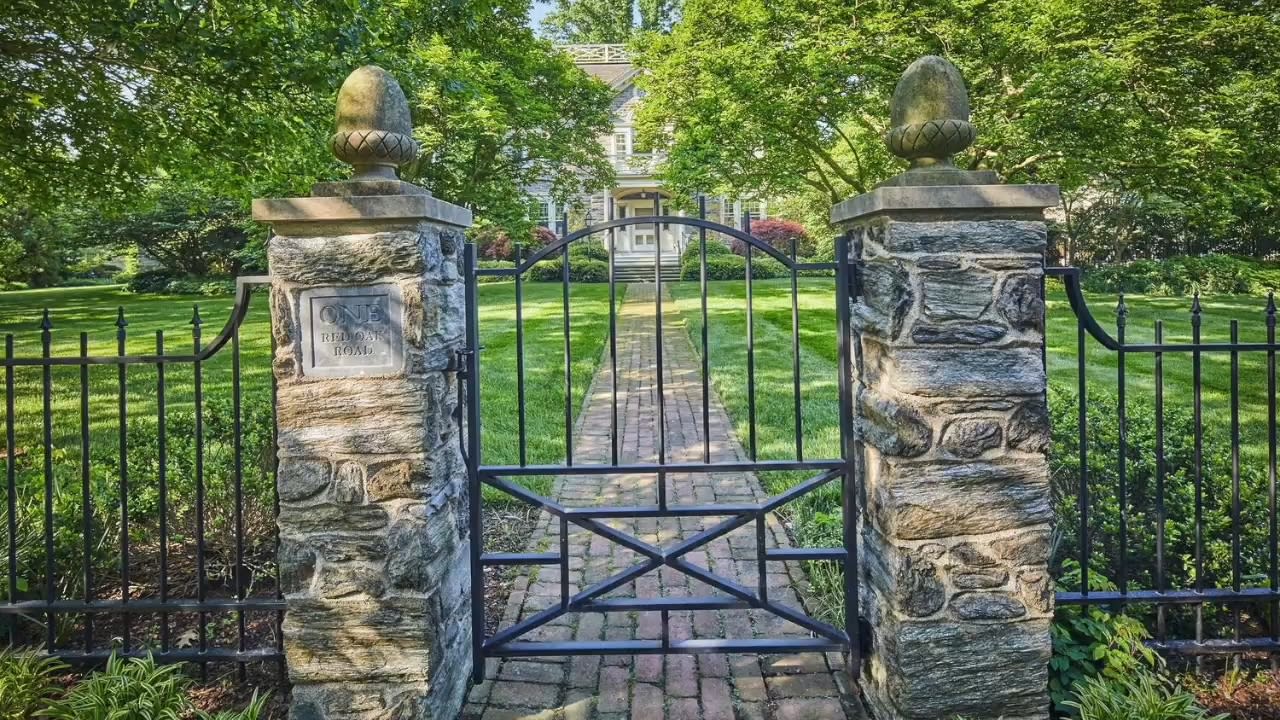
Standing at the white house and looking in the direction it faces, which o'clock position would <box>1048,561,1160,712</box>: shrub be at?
The shrub is roughly at 12 o'clock from the white house.

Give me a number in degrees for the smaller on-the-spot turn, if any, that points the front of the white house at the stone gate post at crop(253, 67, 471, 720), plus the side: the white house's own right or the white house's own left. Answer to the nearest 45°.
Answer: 0° — it already faces it

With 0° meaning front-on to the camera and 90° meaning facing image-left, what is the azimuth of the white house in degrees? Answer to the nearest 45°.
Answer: approximately 0°

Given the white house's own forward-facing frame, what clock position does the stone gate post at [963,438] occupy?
The stone gate post is roughly at 12 o'clock from the white house.

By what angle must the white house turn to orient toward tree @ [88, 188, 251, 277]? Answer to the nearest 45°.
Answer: approximately 45° to its right

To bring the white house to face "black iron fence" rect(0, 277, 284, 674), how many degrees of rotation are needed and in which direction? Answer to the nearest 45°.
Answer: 0° — it already faces it

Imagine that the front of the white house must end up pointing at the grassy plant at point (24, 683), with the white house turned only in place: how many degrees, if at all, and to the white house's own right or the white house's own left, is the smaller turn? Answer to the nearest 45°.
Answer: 0° — it already faces it

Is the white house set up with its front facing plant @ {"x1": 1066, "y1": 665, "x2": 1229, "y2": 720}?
yes

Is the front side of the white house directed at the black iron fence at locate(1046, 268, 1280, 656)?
yes
